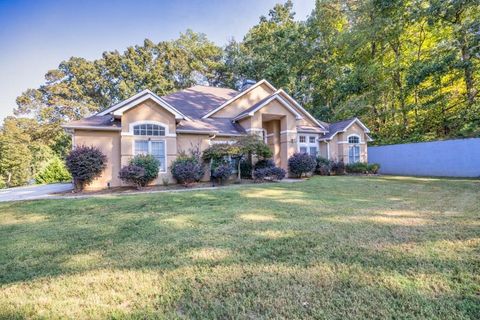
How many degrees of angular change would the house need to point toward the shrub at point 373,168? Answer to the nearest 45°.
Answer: approximately 45° to its left

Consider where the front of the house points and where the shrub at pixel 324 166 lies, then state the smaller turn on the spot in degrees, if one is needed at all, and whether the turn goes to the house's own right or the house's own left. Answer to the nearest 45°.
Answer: approximately 45° to the house's own left

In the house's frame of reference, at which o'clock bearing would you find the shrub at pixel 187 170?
The shrub is roughly at 2 o'clock from the house.

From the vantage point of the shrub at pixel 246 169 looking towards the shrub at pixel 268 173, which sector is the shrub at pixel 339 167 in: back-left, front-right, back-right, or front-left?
front-left

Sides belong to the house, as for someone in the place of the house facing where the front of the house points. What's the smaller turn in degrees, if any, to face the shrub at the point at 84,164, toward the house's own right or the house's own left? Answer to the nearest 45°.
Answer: approximately 90° to the house's own right

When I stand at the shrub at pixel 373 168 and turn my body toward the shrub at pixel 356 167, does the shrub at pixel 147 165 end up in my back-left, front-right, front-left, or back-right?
front-left

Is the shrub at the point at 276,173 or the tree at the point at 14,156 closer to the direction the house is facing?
the shrub

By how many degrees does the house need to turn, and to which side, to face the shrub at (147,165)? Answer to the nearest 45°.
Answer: approximately 90° to its right

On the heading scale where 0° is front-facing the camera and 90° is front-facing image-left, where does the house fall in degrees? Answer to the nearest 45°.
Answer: approximately 315°

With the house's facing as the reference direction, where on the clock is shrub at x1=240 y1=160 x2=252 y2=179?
The shrub is roughly at 11 o'clock from the house.

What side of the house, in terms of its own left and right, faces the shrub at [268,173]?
front

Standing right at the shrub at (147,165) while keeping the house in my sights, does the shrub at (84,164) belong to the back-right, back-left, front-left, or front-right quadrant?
back-left
